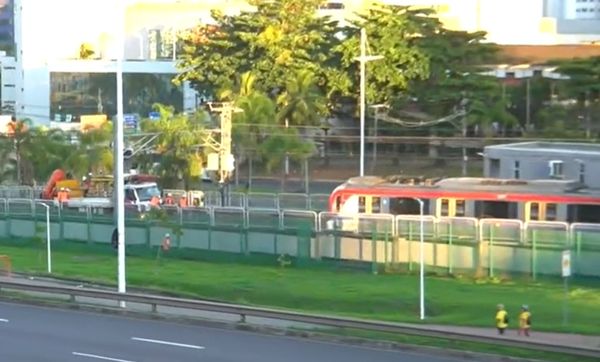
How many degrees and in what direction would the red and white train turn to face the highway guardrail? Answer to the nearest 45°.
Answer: approximately 90° to its left

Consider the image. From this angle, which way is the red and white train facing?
to the viewer's left
